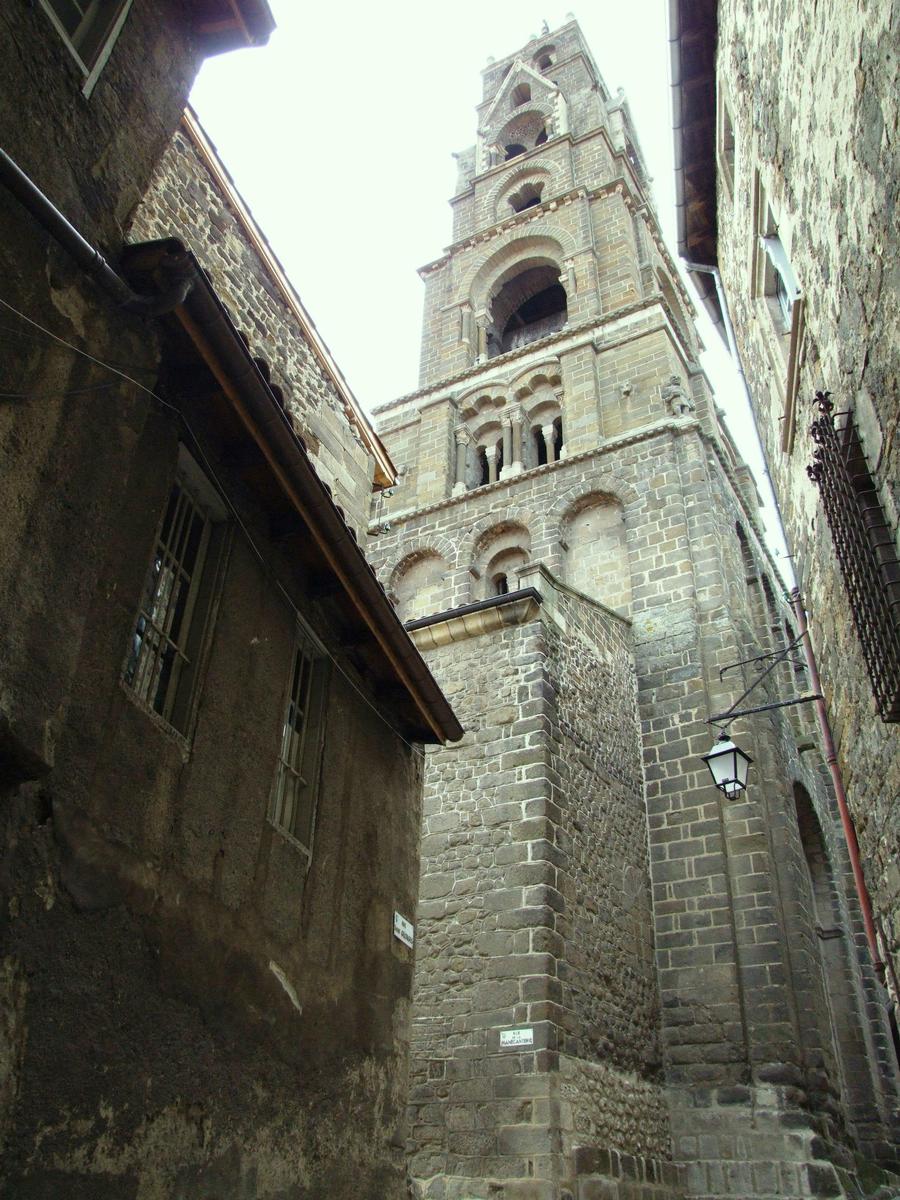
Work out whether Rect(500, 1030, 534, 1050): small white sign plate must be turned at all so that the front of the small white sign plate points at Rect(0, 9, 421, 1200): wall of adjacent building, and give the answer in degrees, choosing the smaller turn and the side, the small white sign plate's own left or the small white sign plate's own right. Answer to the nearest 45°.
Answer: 0° — it already faces it

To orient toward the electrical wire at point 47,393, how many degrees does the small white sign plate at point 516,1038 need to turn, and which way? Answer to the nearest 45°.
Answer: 0° — it already faces it

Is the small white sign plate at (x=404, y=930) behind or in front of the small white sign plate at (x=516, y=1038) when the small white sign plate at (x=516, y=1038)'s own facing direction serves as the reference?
in front

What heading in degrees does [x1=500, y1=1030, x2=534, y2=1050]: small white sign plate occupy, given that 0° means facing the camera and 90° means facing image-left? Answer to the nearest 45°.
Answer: approximately 0°

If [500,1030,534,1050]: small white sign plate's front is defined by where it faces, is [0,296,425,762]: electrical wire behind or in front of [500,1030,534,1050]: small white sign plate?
in front
